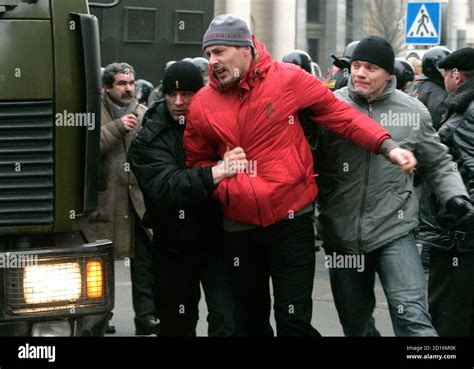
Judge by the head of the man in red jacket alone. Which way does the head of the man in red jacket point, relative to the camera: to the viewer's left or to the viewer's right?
to the viewer's left

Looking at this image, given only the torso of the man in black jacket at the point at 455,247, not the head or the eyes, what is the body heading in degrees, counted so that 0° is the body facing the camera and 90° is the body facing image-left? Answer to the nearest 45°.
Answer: approximately 90°

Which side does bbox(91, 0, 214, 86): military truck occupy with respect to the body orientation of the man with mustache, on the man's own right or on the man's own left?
on the man's own left

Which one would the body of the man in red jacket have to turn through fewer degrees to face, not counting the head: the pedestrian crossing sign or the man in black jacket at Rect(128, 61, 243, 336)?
the man in black jacket

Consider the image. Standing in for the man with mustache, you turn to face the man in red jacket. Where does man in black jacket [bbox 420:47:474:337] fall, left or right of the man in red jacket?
left

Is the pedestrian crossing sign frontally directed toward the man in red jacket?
yes
